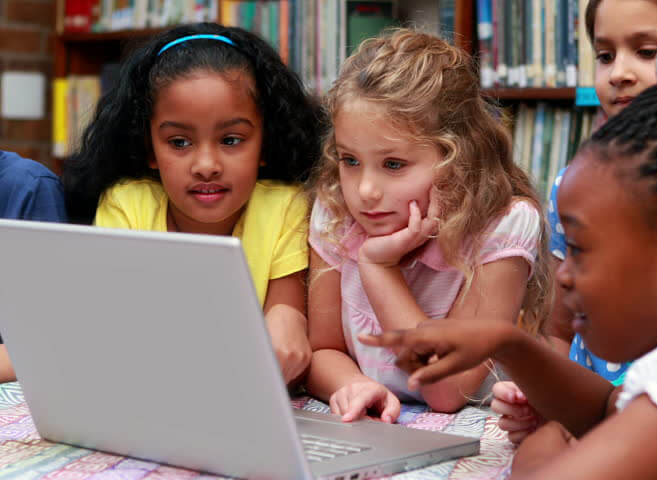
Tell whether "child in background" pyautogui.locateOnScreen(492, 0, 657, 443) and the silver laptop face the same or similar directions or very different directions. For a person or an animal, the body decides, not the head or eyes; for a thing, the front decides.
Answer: very different directions

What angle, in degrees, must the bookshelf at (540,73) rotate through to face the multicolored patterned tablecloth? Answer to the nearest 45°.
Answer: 0° — it already faces it

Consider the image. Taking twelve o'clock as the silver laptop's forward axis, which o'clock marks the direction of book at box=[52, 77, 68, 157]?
The book is roughly at 10 o'clock from the silver laptop.

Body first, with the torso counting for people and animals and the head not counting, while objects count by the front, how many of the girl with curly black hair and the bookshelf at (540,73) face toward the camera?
2

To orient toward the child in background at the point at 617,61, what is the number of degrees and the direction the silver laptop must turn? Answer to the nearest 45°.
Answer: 0° — it already faces them

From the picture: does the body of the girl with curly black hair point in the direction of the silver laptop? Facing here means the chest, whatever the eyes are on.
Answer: yes
